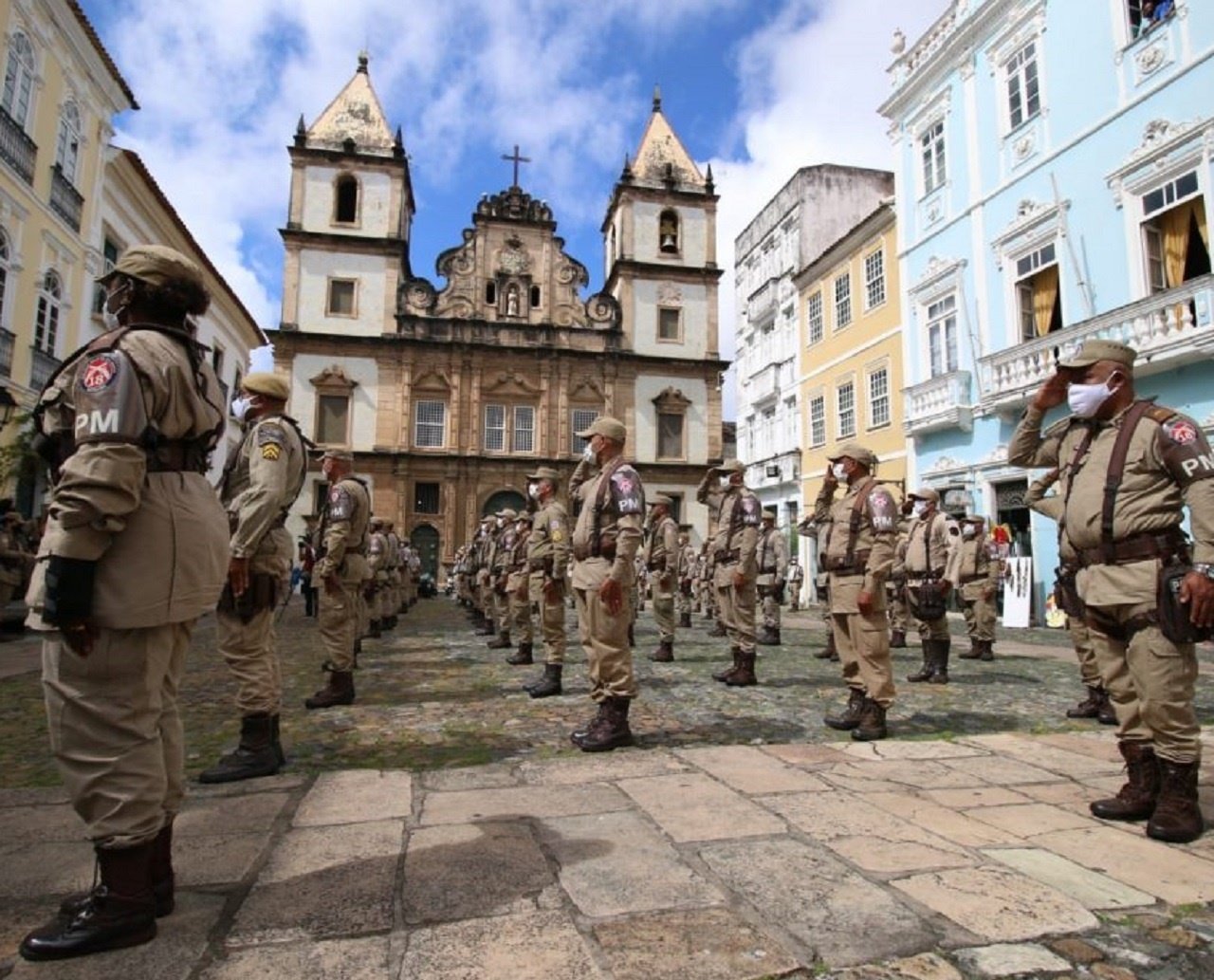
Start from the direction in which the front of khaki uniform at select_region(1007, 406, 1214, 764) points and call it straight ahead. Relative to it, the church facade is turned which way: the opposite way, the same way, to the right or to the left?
to the left

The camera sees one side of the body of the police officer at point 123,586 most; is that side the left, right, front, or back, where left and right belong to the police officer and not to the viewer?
left

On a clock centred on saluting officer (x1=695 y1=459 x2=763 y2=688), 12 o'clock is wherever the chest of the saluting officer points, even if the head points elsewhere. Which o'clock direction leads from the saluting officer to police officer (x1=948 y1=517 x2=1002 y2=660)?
The police officer is roughly at 6 o'clock from the saluting officer.

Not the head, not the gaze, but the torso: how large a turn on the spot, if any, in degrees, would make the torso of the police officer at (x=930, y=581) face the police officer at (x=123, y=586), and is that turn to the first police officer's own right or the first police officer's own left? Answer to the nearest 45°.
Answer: approximately 45° to the first police officer's own left

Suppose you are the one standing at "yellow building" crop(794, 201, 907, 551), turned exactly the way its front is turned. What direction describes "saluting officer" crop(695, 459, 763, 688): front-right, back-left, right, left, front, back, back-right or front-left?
front-left

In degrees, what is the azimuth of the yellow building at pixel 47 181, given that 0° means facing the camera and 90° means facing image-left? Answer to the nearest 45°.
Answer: approximately 315°

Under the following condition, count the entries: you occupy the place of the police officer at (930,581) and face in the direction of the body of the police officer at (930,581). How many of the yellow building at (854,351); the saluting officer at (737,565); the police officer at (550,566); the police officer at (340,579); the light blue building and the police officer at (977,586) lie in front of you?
3

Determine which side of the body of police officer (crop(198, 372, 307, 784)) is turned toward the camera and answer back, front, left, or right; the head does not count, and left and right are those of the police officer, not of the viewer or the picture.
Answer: left

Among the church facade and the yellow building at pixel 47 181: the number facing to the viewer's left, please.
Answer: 0

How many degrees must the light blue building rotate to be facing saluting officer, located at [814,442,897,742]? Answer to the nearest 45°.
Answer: approximately 45° to its left

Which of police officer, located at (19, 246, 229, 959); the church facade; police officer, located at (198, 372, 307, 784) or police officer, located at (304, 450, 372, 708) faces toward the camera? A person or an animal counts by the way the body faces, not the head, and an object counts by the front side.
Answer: the church facade

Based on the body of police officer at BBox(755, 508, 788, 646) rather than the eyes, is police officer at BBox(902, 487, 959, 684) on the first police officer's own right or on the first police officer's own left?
on the first police officer's own left
